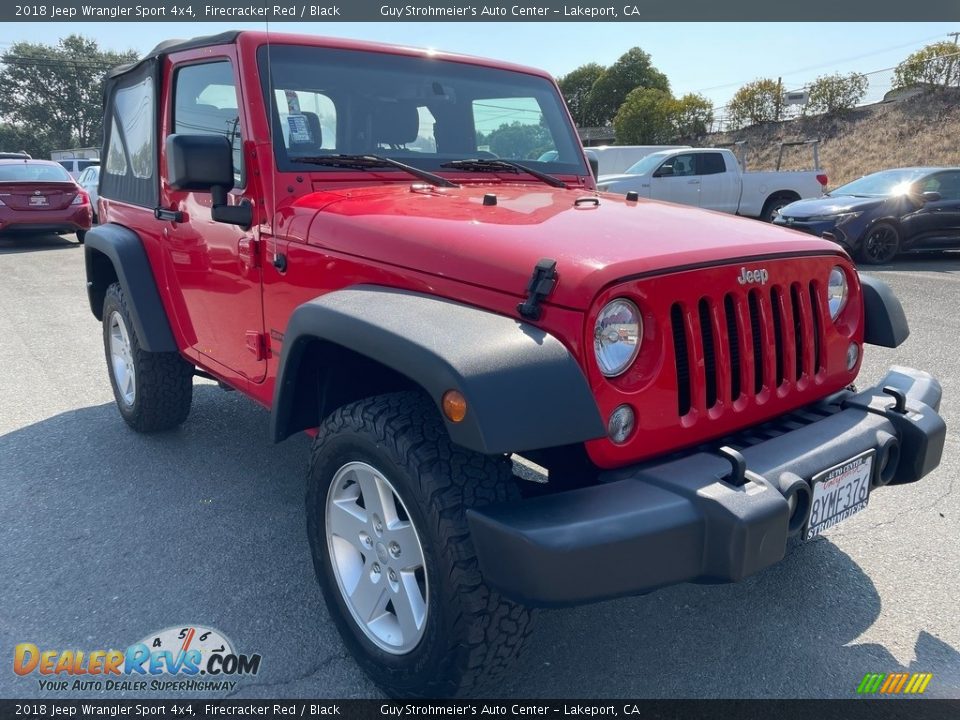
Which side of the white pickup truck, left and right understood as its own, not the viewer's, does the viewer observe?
left

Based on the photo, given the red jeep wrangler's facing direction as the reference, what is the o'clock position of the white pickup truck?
The white pickup truck is roughly at 8 o'clock from the red jeep wrangler.

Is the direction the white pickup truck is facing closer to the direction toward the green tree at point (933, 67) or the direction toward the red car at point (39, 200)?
the red car

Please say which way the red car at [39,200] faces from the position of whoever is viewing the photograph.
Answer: facing away from the viewer

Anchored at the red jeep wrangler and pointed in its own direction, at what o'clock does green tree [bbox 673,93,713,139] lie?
The green tree is roughly at 8 o'clock from the red jeep wrangler.

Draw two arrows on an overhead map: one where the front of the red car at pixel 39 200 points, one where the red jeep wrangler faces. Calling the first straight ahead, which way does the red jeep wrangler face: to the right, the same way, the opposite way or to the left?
the opposite way

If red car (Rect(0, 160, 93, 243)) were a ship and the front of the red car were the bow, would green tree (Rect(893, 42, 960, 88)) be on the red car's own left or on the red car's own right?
on the red car's own right

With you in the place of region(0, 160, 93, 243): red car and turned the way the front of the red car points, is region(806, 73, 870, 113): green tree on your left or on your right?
on your right

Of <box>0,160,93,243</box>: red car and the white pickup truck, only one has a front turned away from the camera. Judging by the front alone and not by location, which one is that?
the red car

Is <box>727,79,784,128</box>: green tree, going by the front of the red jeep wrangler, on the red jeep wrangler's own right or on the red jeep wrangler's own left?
on the red jeep wrangler's own left

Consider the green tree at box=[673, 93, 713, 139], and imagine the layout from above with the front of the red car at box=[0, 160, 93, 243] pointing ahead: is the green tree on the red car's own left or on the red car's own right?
on the red car's own right

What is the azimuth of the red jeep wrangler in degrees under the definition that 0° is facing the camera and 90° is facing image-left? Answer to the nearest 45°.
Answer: approximately 315°
